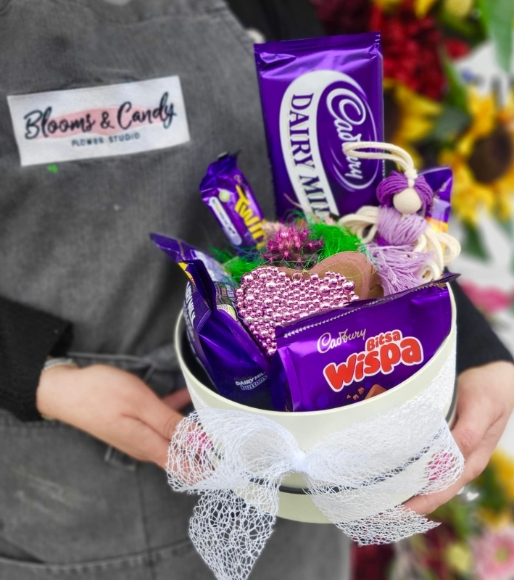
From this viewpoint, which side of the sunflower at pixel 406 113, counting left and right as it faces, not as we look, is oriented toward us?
front

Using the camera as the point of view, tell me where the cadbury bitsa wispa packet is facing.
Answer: facing the viewer

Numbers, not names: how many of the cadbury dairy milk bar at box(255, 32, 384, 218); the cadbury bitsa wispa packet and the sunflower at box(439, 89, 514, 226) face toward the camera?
3
